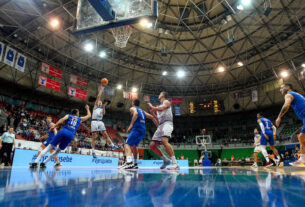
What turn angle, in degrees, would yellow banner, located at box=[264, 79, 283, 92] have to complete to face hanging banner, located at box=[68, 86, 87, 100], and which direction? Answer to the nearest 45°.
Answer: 0° — it already faces it

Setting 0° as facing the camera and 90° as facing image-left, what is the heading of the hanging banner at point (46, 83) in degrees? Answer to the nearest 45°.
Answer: approximately 315°

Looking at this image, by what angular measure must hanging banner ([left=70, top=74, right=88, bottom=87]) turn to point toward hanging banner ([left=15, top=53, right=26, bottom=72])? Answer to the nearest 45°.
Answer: approximately 90° to its right

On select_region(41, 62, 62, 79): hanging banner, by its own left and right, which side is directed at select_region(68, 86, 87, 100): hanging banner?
left

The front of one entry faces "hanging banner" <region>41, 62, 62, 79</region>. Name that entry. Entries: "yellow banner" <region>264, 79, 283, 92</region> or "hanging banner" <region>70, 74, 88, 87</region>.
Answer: the yellow banner

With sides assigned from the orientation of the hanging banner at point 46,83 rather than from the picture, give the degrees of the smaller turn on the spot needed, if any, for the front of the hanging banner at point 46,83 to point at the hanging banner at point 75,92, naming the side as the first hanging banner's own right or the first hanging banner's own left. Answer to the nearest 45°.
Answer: approximately 90° to the first hanging banner's own left

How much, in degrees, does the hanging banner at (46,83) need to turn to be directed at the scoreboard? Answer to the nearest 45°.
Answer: approximately 45° to its left

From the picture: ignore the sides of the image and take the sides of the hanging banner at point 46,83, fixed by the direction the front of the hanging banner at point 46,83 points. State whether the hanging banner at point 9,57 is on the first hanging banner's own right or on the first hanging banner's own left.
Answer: on the first hanging banner's own right

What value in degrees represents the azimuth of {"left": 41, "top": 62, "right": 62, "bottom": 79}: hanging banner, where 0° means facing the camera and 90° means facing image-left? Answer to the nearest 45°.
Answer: approximately 315°
